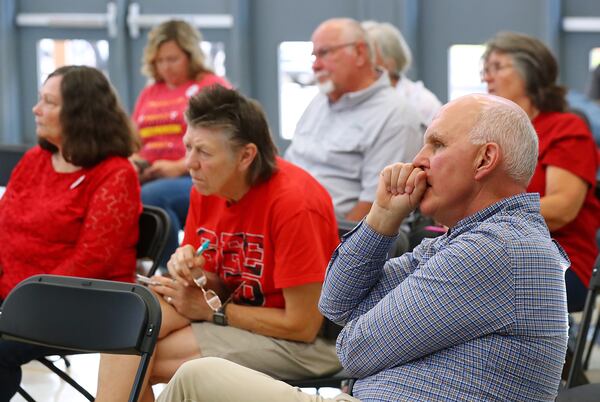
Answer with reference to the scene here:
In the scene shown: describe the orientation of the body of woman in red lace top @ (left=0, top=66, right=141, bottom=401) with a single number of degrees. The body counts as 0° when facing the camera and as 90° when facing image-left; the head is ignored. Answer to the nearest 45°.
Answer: approximately 45°

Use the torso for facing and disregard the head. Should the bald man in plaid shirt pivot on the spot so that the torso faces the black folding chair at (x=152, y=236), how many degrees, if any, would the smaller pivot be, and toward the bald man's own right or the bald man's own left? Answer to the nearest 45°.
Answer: approximately 45° to the bald man's own right

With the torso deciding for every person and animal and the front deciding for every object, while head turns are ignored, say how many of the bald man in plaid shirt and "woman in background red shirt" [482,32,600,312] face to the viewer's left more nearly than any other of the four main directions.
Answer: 2

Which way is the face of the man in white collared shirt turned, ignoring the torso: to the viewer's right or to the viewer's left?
to the viewer's left

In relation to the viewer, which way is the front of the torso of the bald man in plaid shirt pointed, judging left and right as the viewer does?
facing to the left of the viewer

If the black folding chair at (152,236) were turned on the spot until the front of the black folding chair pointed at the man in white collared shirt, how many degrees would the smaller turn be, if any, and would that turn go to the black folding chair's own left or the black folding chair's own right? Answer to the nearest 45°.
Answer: approximately 180°

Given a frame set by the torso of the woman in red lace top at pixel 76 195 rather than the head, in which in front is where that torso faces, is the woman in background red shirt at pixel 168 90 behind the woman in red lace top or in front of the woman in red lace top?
behind

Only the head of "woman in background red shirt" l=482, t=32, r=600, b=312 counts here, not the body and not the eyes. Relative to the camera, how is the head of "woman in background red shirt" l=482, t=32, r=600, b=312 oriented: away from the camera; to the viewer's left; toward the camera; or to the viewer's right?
to the viewer's left

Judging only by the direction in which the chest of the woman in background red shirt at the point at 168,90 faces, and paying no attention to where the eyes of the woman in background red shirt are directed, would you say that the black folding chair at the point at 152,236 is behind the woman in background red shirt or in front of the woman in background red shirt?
in front

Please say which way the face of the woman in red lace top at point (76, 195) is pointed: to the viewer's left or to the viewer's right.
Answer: to the viewer's left

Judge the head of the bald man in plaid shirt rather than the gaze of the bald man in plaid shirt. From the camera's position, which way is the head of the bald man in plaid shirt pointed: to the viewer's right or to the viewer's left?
to the viewer's left
